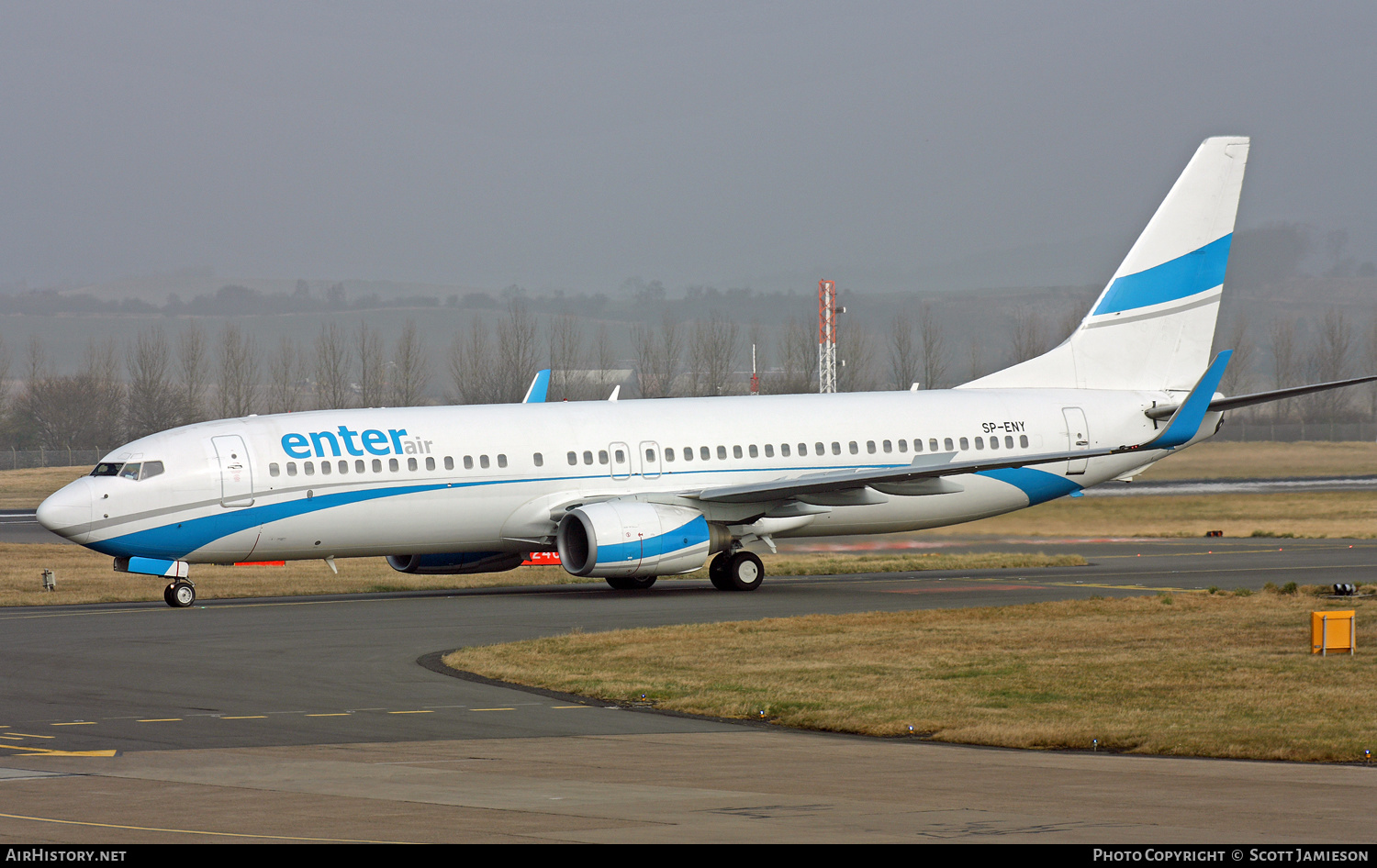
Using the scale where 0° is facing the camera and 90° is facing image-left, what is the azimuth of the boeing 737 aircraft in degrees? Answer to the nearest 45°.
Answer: approximately 45°
